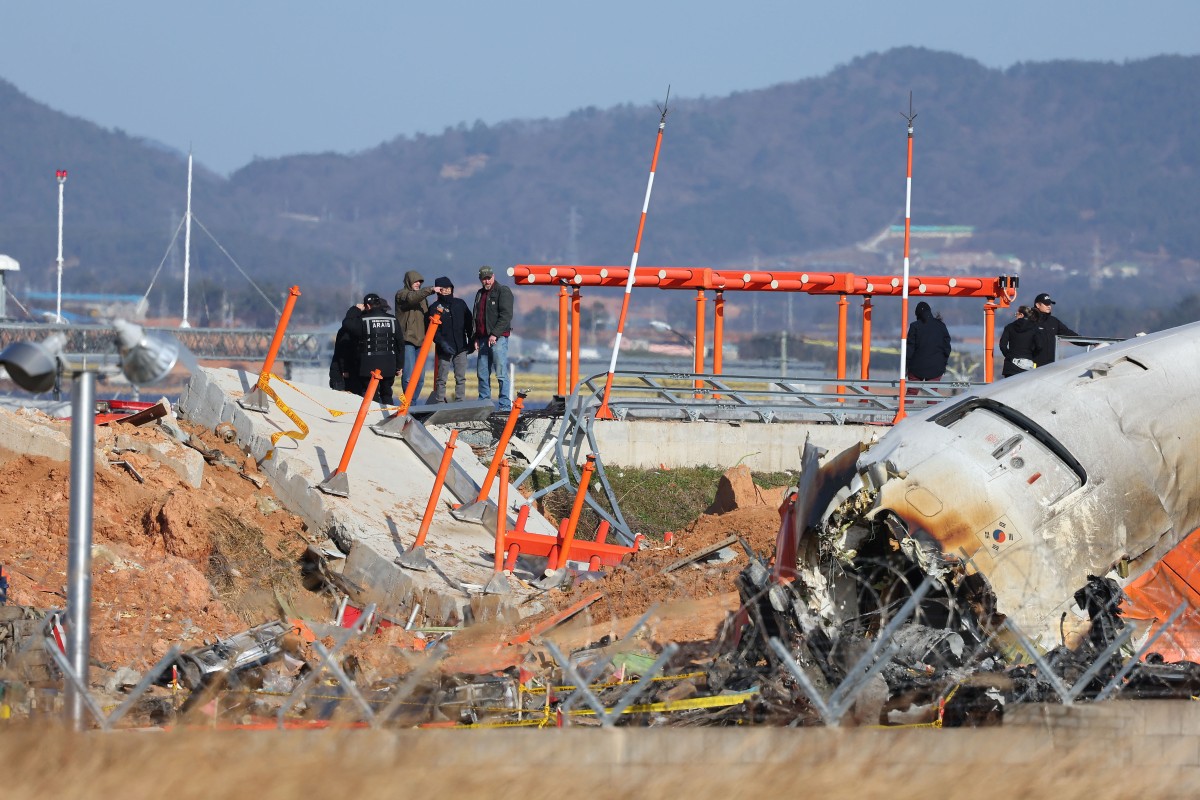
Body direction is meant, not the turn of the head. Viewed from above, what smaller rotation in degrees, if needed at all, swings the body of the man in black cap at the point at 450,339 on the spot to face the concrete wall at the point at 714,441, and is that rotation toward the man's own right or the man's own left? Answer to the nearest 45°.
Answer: approximately 90° to the man's own left

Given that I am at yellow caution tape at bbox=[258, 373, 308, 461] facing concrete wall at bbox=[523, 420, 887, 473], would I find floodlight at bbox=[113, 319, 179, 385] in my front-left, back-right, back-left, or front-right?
back-right

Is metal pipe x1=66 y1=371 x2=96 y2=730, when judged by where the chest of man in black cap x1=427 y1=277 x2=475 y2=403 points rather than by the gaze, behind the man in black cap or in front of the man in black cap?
in front

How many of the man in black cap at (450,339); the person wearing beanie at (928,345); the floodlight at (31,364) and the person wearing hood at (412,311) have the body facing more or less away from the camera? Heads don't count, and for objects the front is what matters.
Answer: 1

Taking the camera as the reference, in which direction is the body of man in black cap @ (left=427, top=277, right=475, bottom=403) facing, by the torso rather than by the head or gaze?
toward the camera

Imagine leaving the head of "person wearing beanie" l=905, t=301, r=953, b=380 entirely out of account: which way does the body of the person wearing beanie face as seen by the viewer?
away from the camera

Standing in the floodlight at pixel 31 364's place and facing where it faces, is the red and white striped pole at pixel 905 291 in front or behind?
behind

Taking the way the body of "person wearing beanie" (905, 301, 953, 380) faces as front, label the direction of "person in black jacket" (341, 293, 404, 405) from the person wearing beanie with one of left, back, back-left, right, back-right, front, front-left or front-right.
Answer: back-left

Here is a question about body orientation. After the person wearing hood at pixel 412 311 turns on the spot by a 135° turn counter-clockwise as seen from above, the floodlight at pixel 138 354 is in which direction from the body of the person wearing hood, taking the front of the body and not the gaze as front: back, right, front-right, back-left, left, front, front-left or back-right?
back

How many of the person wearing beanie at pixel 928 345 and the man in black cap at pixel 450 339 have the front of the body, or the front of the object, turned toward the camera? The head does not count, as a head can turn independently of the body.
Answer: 1

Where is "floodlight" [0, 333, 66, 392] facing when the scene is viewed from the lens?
facing the viewer and to the left of the viewer

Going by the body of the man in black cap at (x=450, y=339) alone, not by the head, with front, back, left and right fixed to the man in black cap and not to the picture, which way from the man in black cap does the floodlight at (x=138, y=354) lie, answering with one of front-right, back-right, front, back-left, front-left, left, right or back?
front
